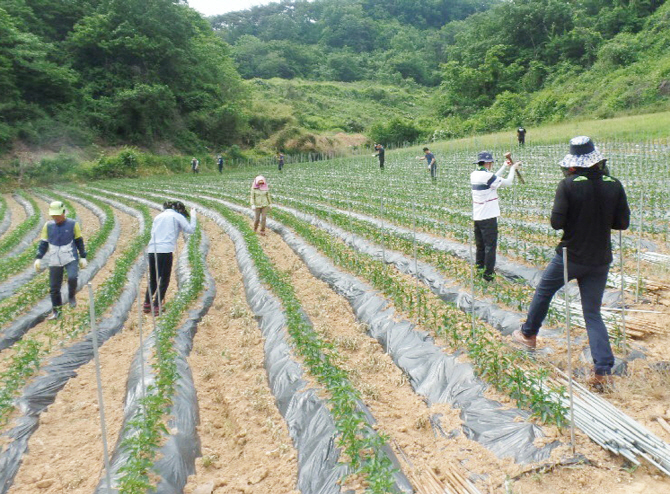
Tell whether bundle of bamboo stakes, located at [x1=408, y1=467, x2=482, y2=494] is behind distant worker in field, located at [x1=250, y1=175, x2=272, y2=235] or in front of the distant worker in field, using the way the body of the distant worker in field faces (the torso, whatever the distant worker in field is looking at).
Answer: in front

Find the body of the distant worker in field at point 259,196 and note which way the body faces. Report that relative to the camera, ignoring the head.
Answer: toward the camera

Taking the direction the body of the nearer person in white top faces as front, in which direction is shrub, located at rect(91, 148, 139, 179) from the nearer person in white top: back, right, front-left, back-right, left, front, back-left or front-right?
front-left

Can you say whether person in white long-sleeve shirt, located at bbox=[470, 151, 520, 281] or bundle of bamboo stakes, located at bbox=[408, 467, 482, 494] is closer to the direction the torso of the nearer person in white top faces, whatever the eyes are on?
the person in white long-sleeve shirt

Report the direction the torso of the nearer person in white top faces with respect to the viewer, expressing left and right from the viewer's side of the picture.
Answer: facing away from the viewer and to the right of the viewer

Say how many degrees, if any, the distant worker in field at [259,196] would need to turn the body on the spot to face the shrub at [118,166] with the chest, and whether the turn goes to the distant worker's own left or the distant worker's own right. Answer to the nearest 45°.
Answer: approximately 180°

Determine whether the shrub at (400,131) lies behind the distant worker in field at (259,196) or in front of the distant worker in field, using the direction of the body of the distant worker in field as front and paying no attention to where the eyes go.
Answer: behind

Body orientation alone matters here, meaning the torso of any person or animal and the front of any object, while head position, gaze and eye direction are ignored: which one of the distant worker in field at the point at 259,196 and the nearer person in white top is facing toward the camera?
the distant worker in field

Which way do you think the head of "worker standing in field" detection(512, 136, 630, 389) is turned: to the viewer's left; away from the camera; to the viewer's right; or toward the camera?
away from the camera

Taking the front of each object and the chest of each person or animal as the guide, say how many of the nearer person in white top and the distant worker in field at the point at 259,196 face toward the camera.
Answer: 1

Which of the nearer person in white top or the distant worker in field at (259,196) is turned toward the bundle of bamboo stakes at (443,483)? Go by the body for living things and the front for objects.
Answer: the distant worker in field

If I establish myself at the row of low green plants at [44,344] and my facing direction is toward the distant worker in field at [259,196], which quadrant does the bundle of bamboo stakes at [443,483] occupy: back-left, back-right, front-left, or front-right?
back-right

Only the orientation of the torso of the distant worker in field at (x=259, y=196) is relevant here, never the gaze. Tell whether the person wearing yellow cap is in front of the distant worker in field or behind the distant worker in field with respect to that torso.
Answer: in front

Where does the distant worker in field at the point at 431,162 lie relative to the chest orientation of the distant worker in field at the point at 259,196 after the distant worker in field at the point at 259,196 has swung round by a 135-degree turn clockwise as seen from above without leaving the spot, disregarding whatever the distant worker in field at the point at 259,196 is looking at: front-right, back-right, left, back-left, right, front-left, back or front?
right

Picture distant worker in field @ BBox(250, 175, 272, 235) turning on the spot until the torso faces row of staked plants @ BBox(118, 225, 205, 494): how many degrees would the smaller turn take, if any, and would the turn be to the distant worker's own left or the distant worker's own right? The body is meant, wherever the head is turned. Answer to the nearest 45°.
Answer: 0° — they already face it
